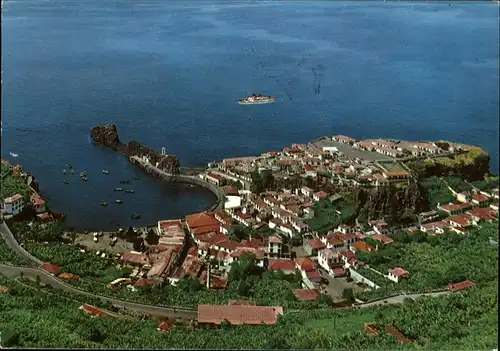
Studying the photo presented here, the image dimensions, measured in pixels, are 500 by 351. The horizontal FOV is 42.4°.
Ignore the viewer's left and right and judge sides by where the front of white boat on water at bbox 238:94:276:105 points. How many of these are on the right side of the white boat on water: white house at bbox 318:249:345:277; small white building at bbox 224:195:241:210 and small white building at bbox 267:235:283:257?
3

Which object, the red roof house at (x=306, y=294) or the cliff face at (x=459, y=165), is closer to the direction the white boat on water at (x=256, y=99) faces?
the cliff face

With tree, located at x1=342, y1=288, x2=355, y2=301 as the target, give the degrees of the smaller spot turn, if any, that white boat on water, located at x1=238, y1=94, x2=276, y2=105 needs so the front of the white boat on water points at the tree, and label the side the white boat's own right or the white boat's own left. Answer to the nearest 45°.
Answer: approximately 90° to the white boat's own left

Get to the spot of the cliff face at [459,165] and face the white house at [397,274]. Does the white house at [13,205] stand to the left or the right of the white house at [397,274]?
right

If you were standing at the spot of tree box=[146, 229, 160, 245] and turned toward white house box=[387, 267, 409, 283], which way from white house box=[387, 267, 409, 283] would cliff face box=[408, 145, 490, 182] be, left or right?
left

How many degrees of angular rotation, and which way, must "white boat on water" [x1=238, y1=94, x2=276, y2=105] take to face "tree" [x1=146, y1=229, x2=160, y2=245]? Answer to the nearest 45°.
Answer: approximately 90° to its left

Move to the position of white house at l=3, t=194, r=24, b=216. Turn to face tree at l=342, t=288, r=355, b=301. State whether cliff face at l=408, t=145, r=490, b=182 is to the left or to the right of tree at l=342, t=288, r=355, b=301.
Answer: left

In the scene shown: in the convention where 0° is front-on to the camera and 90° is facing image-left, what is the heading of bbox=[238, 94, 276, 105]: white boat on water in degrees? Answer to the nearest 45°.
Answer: approximately 270°

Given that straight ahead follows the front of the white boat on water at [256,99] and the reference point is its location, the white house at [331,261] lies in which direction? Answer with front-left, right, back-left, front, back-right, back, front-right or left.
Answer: left
